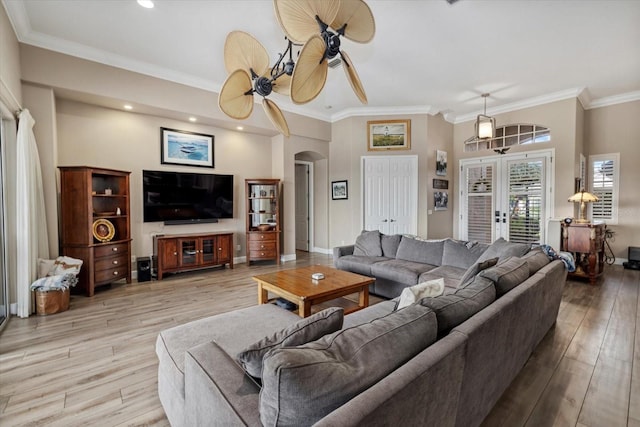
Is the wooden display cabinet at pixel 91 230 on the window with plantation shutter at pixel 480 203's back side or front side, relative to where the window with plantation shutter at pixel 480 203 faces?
on the front side

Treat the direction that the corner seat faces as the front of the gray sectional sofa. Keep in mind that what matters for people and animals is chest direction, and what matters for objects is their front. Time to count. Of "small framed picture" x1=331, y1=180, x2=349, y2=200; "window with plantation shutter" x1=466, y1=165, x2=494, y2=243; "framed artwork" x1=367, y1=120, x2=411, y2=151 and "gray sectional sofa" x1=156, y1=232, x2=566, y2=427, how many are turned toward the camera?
3

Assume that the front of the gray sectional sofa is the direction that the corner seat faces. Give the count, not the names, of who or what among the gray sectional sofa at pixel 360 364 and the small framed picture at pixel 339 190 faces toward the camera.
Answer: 1

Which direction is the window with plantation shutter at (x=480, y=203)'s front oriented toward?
toward the camera

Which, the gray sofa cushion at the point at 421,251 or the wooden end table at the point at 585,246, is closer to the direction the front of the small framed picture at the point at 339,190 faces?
the gray sofa cushion

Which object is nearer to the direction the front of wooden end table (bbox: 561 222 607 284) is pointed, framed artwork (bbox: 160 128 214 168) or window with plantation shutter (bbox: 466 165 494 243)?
the framed artwork

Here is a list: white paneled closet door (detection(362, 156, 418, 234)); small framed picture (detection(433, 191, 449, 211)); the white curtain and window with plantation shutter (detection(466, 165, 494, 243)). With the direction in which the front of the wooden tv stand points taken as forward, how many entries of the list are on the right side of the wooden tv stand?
1

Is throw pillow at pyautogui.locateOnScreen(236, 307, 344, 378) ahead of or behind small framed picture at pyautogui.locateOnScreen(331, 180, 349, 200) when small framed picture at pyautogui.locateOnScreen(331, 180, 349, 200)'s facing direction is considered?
ahead

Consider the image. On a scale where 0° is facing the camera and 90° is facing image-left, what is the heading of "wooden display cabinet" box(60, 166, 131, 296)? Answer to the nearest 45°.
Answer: approximately 315°

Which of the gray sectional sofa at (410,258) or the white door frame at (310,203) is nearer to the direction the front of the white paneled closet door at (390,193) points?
the gray sectional sofa

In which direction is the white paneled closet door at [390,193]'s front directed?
toward the camera
